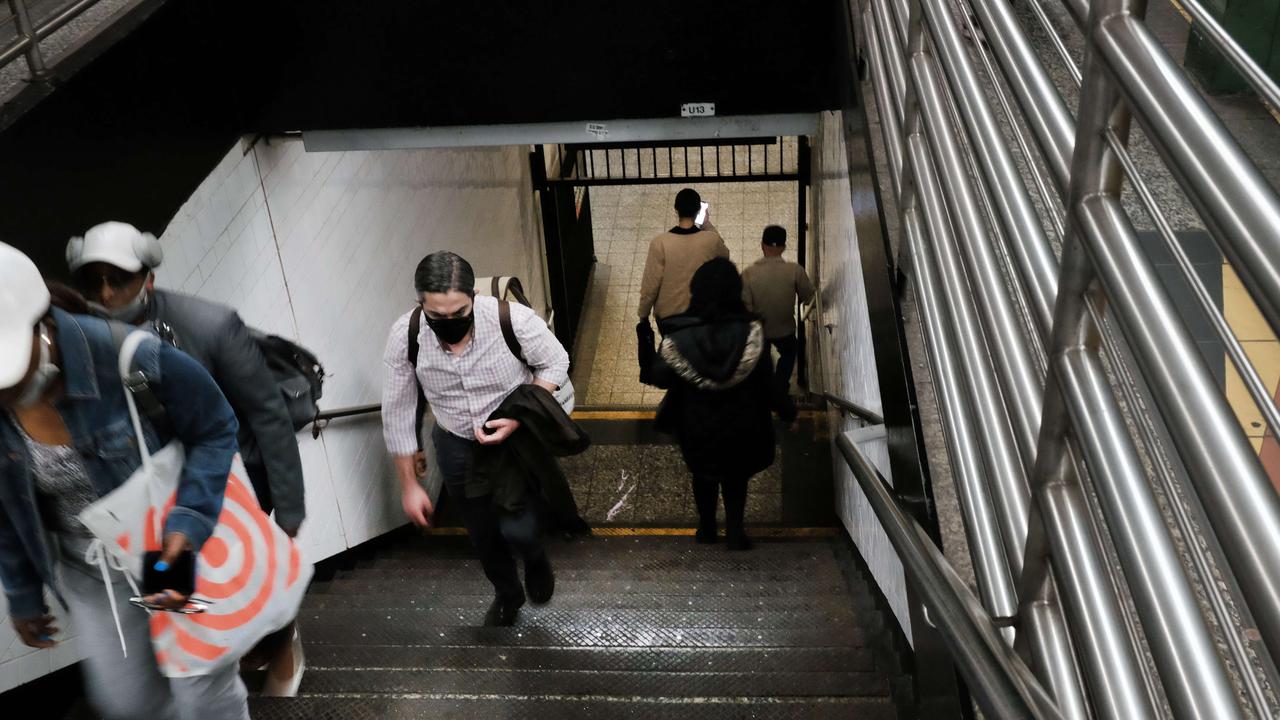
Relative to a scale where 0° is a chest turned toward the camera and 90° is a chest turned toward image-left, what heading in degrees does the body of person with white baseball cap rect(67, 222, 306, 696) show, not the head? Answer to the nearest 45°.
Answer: approximately 45°

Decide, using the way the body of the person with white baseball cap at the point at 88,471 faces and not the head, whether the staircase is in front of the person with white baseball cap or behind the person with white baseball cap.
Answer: behind

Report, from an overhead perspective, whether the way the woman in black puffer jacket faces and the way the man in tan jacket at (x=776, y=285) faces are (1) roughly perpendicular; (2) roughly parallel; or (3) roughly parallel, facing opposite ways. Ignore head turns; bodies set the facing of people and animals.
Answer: roughly parallel

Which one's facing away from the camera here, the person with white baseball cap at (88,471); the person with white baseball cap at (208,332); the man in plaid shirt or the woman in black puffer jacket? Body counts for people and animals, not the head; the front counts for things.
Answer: the woman in black puffer jacket

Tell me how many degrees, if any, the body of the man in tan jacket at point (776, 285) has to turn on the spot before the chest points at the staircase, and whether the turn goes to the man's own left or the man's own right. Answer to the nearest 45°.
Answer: approximately 180°

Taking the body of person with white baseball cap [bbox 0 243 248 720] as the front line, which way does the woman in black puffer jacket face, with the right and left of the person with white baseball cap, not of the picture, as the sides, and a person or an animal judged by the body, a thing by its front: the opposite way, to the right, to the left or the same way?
the opposite way

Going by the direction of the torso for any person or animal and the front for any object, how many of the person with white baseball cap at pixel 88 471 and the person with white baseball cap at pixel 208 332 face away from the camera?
0

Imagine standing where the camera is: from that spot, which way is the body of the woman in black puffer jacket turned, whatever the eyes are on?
away from the camera

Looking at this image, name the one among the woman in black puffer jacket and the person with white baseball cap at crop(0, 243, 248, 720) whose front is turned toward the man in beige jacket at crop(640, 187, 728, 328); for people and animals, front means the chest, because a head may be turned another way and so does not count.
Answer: the woman in black puffer jacket

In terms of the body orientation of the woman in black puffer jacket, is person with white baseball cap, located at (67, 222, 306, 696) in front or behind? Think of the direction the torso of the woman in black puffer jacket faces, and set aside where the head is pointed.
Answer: behind

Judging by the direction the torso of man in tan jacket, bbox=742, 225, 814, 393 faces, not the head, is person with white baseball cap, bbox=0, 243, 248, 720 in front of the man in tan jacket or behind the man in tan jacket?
behind

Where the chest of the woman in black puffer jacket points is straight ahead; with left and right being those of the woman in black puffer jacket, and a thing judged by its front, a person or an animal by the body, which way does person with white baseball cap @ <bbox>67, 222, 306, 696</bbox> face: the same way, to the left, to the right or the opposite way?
the opposite way

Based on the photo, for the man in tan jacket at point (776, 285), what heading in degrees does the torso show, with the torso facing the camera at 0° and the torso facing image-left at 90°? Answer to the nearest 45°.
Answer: approximately 180°

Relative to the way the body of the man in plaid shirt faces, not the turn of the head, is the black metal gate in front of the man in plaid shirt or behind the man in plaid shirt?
behind

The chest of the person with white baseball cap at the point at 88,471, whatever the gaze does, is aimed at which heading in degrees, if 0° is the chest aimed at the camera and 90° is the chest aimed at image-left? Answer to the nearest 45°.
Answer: approximately 45°

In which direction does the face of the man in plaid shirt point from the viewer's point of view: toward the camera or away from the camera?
toward the camera

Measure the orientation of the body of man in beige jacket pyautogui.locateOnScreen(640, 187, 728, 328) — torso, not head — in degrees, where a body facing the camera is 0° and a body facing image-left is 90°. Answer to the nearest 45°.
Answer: approximately 180°

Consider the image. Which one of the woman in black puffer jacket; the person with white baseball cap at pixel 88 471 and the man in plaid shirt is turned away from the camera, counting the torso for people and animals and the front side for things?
the woman in black puffer jacket
